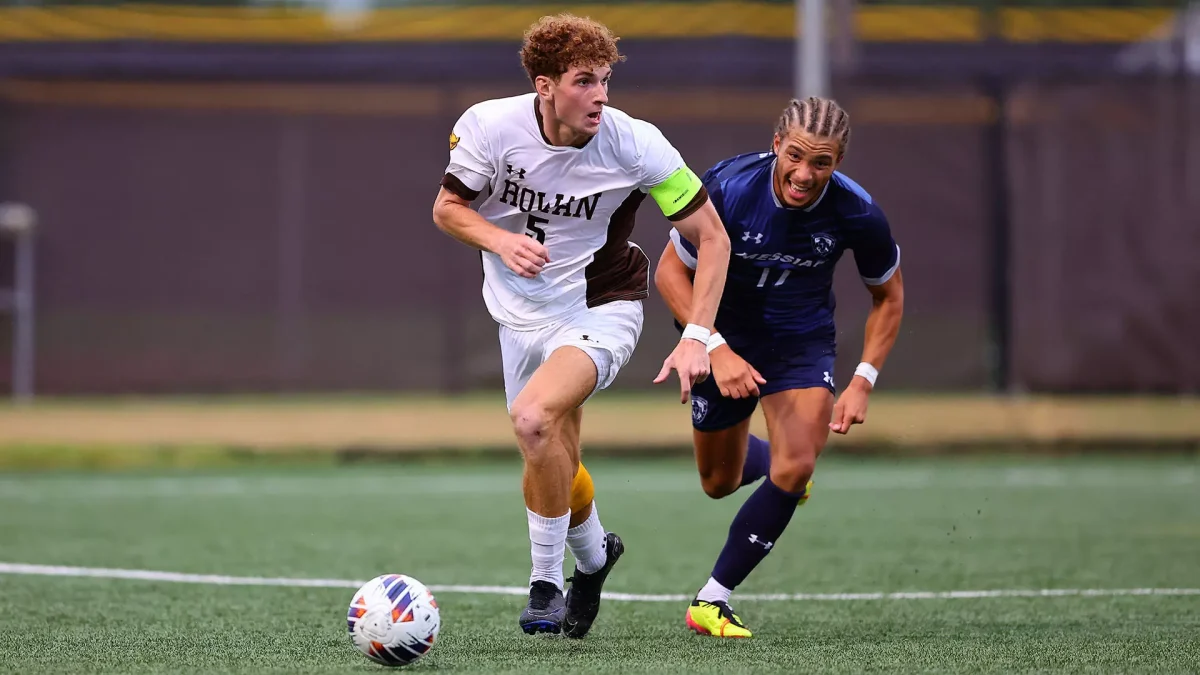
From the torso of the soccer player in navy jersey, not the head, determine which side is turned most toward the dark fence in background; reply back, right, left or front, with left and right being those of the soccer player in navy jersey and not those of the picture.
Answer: back

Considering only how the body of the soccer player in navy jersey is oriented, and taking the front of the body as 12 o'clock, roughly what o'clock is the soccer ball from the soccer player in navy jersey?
The soccer ball is roughly at 1 o'clock from the soccer player in navy jersey.

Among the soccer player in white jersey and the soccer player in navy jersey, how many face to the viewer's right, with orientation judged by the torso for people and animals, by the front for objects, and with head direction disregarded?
0

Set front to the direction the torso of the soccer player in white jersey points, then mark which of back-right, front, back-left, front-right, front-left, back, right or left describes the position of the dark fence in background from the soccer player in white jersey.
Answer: back-right

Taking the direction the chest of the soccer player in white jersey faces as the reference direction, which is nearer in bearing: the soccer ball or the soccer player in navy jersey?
the soccer ball

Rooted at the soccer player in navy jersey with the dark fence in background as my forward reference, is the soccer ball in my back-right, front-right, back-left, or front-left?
back-left

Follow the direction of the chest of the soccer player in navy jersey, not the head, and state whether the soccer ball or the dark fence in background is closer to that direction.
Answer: the soccer ball

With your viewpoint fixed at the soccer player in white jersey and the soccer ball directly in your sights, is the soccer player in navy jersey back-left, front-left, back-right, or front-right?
back-left

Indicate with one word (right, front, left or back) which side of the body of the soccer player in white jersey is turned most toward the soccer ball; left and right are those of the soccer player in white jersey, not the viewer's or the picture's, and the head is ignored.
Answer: front

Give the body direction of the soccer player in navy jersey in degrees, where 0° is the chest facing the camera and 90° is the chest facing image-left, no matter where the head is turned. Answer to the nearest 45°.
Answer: approximately 0°

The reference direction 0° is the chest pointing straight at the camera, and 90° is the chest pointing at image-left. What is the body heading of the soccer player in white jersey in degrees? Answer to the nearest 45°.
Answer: approximately 45°
